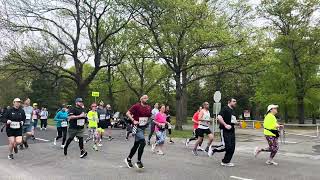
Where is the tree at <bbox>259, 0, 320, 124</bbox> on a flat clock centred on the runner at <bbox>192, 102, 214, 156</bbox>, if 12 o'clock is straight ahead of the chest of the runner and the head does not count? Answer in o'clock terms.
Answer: The tree is roughly at 8 o'clock from the runner.

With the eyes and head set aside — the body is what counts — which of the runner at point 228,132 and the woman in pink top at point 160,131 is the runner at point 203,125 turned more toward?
the runner

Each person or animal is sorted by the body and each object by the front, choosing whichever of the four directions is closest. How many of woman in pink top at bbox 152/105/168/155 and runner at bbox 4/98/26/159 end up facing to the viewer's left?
0

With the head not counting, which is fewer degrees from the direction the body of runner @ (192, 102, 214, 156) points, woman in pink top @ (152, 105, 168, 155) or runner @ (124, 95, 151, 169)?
the runner

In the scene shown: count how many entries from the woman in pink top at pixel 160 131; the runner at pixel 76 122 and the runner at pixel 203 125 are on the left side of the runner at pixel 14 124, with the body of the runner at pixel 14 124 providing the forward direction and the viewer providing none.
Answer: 3

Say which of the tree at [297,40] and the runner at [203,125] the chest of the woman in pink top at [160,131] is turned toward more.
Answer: the runner

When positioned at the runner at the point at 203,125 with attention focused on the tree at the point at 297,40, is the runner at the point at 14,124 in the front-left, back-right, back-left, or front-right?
back-left

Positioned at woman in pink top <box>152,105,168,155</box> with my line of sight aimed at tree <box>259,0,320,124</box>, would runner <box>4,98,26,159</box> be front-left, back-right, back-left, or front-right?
back-left

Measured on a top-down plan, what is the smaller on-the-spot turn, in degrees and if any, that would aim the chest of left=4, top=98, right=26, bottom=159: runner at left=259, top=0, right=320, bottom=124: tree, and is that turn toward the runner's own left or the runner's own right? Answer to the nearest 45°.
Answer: approximately 135° to the runner's own left

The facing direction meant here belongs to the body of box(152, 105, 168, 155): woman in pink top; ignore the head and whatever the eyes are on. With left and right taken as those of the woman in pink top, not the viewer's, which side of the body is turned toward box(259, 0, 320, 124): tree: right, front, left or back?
left
